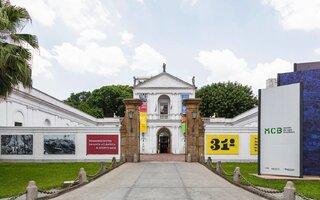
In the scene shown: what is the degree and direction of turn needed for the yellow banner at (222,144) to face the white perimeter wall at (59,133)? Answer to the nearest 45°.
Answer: approximately 90° to its right

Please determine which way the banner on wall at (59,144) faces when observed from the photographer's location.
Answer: facing the viewer

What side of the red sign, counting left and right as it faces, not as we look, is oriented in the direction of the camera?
front

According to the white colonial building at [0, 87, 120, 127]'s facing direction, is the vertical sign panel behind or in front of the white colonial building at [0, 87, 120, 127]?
in front

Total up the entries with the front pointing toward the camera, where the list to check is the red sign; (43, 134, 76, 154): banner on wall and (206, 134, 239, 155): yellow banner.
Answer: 3

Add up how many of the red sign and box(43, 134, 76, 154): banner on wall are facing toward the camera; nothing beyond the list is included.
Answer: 2

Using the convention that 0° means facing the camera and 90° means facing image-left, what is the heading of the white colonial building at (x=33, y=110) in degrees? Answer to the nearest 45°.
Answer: approximately 315°

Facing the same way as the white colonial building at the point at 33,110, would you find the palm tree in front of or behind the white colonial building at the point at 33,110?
in front

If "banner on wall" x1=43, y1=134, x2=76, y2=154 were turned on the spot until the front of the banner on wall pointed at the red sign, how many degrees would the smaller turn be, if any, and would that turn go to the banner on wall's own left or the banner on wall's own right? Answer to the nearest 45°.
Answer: approximately 90° to the banner on wall's own left

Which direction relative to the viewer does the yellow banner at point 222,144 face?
toward the camera
